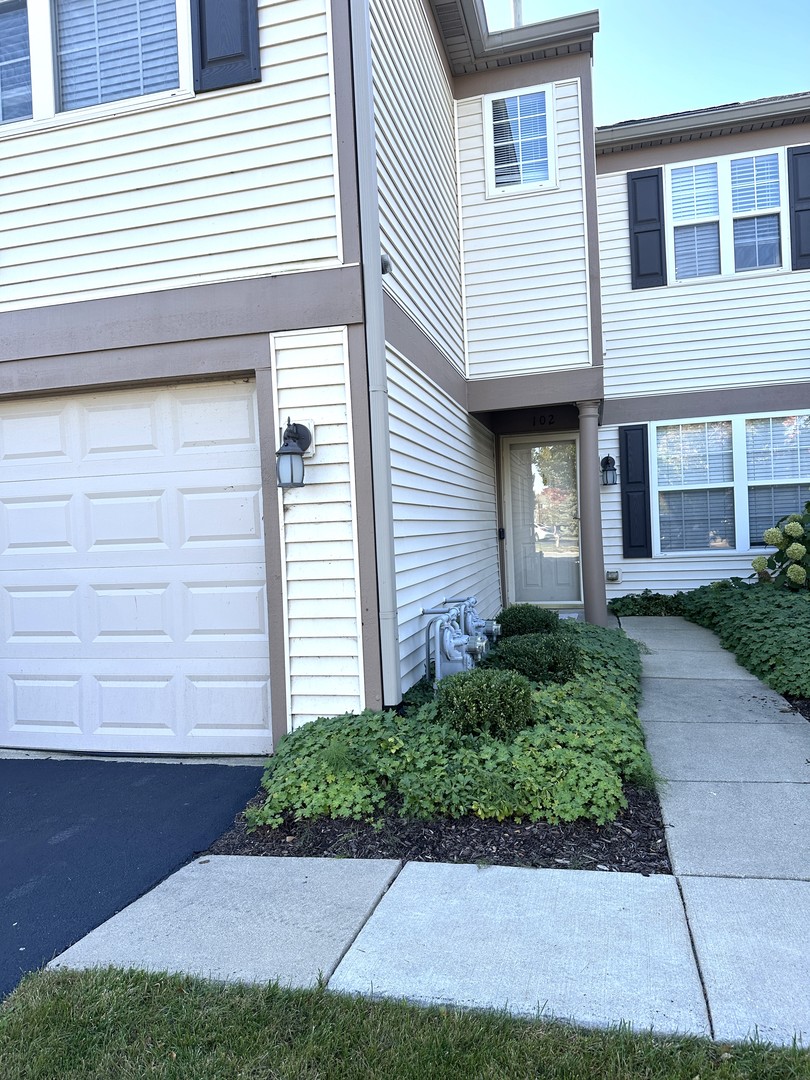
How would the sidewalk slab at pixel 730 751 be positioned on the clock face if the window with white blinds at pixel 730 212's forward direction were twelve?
The sidewalk slab is roughly at 12 o'clock from the window with white blinds.

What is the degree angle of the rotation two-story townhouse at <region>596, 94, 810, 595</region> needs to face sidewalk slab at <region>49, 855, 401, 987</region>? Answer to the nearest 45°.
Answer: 0° — it already faces it

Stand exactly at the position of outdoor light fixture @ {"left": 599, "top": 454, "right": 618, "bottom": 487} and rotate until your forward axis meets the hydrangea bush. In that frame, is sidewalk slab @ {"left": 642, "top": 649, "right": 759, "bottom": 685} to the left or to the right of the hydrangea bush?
right

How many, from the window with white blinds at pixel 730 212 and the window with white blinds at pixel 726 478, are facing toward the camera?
2

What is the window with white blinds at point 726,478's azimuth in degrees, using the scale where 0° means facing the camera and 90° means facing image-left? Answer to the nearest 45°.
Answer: approximately 0°

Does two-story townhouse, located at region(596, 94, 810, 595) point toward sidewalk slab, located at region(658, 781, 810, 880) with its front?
yes
